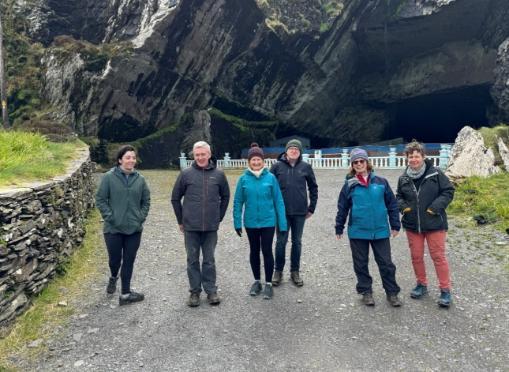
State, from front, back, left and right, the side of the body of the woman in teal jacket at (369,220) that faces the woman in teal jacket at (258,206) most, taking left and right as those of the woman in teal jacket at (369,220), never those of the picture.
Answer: right

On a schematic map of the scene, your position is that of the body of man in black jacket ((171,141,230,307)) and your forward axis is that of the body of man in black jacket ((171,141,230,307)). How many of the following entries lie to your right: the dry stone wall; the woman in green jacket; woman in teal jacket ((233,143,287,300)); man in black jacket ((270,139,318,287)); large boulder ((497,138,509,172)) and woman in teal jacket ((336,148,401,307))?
2

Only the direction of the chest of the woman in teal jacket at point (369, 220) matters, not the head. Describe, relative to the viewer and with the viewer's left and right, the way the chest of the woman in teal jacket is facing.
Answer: facing the viewer

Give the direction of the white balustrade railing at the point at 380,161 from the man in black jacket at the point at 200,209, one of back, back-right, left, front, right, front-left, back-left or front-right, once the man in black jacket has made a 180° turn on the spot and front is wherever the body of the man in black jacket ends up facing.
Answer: front-right

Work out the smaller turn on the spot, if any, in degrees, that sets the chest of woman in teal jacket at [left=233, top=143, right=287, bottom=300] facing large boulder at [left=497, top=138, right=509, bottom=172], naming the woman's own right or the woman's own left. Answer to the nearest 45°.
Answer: approximately 135° to the woman's own left

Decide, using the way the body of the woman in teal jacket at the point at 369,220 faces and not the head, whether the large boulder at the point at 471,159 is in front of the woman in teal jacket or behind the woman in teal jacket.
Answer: behind

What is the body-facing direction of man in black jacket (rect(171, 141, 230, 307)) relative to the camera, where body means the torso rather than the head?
toward the camera

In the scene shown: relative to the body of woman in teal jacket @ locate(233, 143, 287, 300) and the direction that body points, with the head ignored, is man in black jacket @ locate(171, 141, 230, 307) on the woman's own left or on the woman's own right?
on the woman's own right

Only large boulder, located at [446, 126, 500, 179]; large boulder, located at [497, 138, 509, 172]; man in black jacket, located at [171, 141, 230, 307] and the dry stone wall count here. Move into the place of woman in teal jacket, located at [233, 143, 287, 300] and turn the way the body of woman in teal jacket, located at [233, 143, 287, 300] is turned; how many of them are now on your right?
2

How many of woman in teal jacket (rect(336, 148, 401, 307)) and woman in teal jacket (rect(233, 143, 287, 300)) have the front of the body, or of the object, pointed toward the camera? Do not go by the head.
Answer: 2

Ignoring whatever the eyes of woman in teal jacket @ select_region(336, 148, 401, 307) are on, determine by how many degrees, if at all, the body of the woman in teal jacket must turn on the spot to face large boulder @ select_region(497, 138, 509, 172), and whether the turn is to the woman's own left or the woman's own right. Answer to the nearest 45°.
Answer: approximately 135° to the woman's own left
